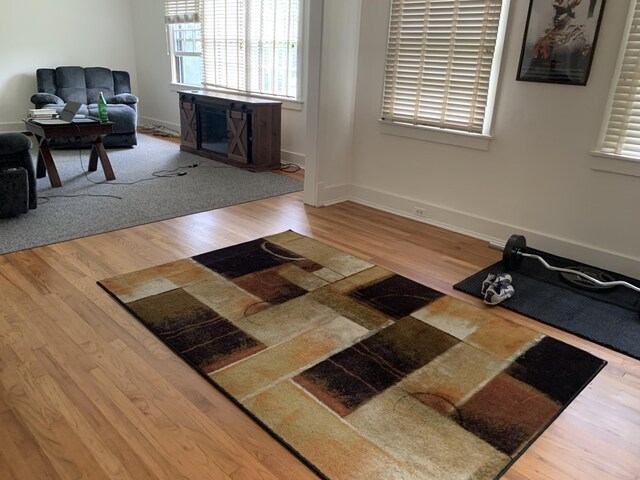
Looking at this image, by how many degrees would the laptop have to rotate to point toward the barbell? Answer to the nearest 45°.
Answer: approximately 90° to its left

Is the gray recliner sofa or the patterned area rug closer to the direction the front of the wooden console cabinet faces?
the patterned area rug

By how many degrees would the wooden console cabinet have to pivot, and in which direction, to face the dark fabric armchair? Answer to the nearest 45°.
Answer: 0° — it already faces it

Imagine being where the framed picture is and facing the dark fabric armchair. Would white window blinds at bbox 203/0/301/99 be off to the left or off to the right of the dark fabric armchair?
right

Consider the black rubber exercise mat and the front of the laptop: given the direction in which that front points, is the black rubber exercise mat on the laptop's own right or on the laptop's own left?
on the laptop's own left

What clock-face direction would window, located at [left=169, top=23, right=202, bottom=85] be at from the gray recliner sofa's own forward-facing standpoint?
The window is roughly at 9 o'clock from the gray recliner sofa.

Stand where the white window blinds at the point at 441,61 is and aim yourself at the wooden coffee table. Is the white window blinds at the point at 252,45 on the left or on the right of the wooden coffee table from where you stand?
right

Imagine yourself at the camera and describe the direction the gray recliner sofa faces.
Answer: facing the viewer

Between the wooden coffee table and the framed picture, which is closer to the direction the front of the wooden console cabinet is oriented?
the wooden coffee table

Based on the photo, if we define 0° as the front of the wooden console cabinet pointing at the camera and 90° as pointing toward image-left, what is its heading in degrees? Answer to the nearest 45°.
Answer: approximately 45°

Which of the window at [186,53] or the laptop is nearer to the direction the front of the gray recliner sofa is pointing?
the laptop

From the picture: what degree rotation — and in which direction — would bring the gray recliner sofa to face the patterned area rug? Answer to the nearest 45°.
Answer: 0° — it already faces it

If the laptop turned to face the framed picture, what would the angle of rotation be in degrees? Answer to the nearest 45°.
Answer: approximately 90° to its left
